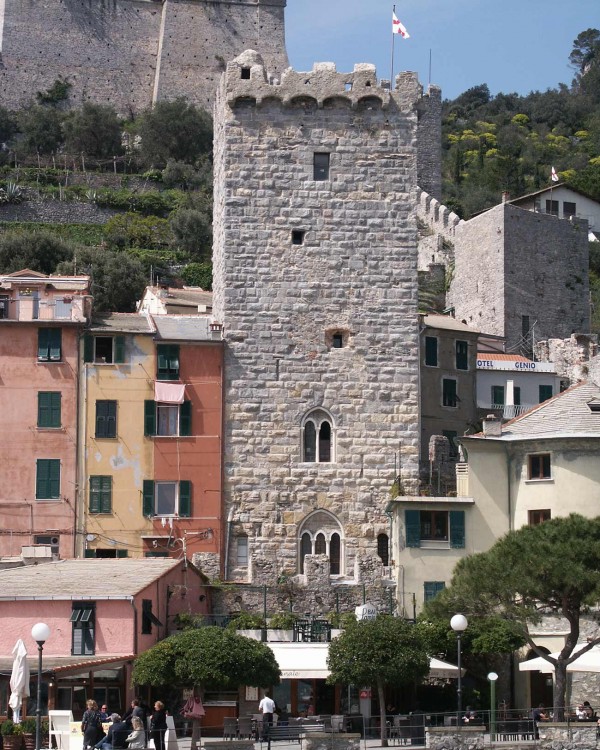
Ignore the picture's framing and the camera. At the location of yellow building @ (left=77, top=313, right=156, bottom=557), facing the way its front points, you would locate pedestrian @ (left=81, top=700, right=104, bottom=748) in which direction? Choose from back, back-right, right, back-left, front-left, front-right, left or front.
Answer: front

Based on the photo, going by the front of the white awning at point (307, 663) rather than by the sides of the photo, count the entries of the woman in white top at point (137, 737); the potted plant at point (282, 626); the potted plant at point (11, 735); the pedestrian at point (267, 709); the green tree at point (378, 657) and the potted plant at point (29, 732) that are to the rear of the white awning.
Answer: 1

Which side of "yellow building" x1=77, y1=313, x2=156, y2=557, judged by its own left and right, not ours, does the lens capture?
front

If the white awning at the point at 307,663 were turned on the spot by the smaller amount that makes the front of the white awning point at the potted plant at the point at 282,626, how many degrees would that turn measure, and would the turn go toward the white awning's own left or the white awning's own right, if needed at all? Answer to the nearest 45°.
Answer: approximately 180°

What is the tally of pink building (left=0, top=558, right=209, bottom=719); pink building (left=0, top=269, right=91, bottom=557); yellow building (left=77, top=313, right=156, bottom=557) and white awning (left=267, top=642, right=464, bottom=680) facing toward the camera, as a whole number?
4

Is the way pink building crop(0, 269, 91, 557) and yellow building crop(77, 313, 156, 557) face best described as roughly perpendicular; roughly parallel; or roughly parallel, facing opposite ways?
roughly parallel

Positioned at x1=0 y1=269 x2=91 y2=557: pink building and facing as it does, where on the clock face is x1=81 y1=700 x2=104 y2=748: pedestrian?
The pedestrian is roughly at 12 o'clock from the pink building.

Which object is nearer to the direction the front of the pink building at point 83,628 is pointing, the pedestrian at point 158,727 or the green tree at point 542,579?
the pedestrian

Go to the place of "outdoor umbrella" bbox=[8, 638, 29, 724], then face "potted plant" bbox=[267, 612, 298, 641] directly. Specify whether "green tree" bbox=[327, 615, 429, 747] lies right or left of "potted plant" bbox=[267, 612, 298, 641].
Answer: right

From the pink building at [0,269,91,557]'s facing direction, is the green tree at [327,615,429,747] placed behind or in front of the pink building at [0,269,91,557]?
in front

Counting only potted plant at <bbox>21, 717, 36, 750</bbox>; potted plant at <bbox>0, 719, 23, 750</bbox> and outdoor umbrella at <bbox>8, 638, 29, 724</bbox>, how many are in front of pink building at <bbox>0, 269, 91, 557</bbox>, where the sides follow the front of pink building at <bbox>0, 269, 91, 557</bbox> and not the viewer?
3

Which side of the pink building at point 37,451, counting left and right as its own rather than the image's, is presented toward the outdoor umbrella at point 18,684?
front

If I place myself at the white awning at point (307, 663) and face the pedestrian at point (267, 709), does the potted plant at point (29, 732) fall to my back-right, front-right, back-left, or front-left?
front-right

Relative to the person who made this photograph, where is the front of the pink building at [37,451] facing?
facing the viewer

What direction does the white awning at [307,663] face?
toward the camera

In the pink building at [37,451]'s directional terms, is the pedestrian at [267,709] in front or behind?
in front

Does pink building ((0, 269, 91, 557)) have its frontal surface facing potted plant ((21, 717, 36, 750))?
yes
